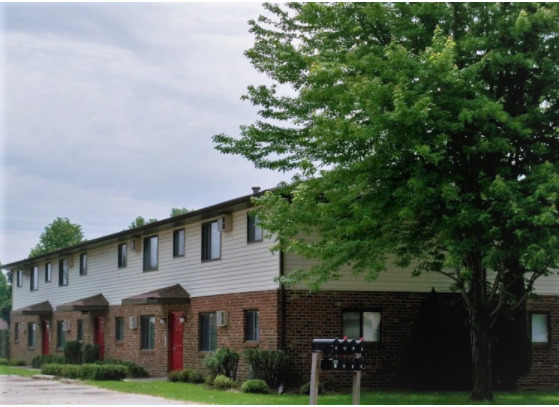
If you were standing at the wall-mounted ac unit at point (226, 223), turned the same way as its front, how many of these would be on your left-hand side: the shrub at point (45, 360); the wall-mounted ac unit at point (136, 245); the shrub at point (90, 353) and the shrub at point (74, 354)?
0

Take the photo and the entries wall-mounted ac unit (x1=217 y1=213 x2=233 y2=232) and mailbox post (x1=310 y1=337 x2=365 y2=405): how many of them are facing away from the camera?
0

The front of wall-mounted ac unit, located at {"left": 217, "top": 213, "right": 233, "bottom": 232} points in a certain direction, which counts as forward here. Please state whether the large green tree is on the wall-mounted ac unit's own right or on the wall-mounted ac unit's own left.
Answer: on the wall-mounted ac unit's own left

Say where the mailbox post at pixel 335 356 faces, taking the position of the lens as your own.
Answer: facing the viewer and to the right of the viewer

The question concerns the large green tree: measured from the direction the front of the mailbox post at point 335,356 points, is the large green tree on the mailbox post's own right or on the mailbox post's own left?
on the mailbox post's own left

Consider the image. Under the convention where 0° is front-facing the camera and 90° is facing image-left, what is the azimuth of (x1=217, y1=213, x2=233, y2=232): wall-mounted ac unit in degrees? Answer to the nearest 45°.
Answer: approximately 45°

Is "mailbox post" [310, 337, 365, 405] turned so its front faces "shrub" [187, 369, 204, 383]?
no

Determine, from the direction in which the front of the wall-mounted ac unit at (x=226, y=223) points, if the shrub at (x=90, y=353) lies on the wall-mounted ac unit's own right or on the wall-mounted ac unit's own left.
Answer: on the wall-mounted ac unit's own right

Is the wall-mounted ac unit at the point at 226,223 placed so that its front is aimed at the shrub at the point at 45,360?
no

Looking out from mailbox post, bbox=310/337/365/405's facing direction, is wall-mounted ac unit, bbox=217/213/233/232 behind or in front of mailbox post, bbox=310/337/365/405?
behind
